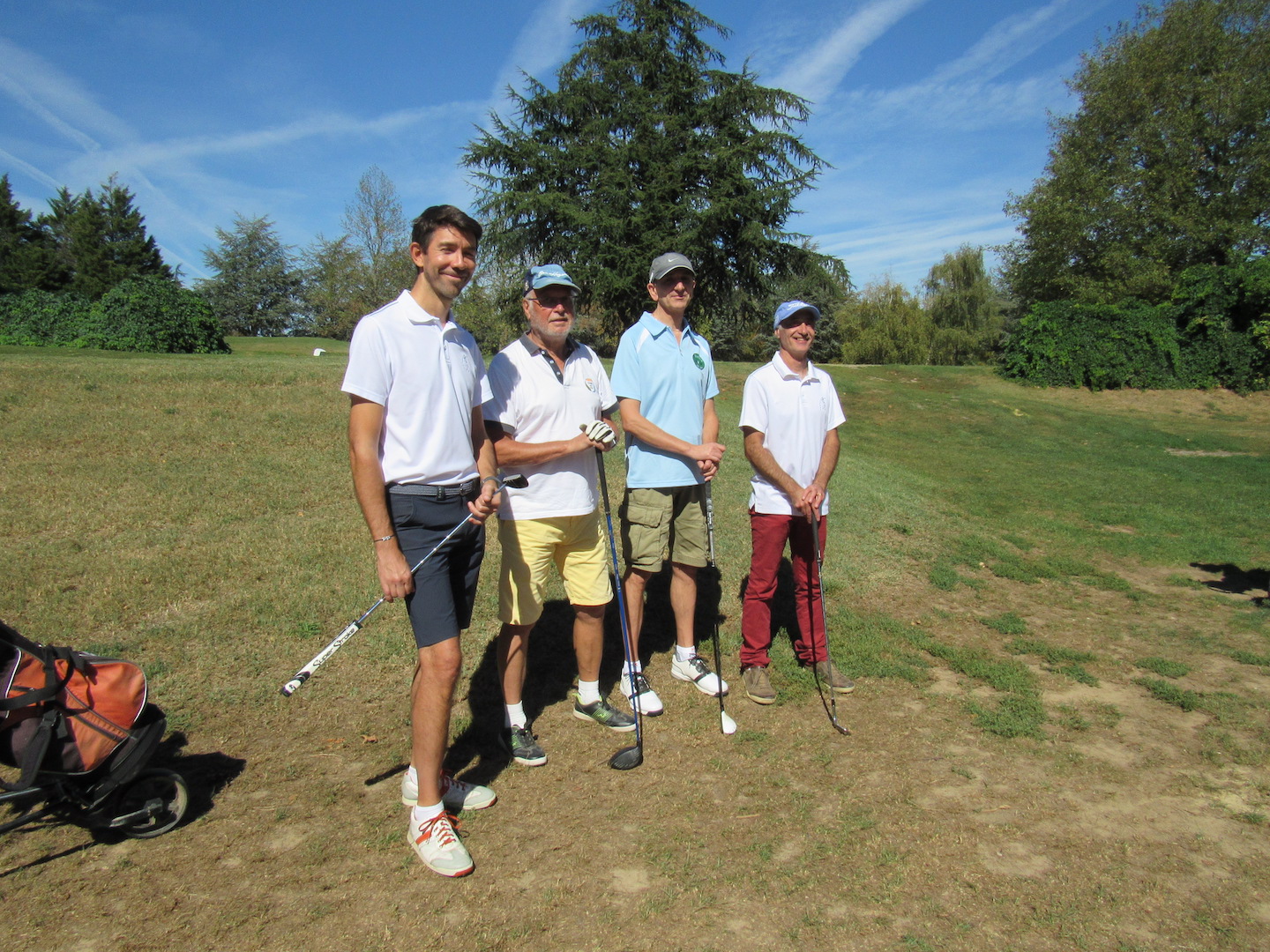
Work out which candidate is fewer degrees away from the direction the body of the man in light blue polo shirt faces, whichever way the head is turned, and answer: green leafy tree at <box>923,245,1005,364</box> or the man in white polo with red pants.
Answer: the man in white polo with red pants

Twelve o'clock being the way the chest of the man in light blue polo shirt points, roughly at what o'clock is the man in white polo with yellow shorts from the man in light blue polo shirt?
The man in white polo with yellow shorts is roughly at 3 o'clock from the man in light blue polo shirt.

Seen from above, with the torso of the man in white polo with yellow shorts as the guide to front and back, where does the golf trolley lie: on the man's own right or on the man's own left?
on the man's own right

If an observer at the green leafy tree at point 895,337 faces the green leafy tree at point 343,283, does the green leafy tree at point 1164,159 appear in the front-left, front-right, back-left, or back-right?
back-left

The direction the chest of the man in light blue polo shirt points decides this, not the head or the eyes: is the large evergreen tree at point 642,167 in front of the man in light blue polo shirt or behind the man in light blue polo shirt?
behind

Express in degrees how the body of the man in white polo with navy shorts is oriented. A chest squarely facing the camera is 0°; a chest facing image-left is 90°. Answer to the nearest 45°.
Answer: approximately 315°

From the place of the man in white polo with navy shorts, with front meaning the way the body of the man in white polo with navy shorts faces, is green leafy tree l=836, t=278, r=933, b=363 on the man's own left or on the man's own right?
on the man's own left

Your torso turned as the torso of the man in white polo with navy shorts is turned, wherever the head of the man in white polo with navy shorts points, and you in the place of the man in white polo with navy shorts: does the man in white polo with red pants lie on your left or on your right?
on your left

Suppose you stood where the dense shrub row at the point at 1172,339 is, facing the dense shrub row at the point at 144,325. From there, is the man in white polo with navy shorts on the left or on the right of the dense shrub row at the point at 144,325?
left
